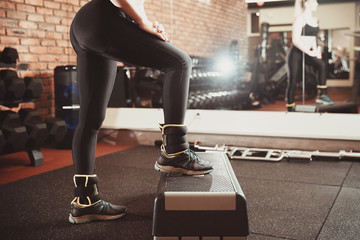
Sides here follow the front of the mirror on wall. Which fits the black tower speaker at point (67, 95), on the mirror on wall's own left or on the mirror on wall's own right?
on the mirror on wall's own right

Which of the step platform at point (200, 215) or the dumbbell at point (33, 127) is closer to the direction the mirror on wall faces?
the step platform

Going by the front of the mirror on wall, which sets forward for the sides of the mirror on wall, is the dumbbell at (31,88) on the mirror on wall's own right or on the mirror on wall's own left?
on the mirror on wall's own right

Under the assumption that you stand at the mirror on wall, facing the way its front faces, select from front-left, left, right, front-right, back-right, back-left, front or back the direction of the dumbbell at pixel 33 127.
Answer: front-right

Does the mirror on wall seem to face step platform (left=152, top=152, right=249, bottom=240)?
yes

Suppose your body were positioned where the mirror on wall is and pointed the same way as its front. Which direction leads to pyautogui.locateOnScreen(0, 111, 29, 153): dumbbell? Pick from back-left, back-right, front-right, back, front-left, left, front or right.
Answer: front-right

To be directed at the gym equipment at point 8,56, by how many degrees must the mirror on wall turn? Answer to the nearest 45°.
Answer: approximately 45° to its right

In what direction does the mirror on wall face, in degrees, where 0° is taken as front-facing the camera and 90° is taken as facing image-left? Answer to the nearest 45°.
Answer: approximately 0°

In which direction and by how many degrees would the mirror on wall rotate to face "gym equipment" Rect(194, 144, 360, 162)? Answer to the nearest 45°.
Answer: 0° — it already faces it
